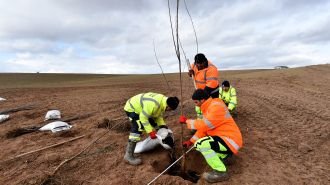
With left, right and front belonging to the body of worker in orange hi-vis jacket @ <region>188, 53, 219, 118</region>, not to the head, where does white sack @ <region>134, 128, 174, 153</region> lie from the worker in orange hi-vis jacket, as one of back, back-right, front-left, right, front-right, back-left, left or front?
front

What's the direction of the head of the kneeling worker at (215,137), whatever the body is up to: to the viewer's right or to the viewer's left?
to the viewer's left

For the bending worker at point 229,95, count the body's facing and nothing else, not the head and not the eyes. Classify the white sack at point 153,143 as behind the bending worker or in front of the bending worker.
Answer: in front

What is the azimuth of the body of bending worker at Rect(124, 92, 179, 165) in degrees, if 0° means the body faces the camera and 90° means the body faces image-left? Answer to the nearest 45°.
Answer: approximately 270°

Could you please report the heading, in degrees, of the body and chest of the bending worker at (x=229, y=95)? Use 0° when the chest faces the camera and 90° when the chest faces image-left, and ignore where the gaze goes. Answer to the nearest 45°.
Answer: approximately 45°

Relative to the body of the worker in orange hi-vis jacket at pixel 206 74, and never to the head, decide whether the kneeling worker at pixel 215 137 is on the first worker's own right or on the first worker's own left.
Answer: on the first worker's own left

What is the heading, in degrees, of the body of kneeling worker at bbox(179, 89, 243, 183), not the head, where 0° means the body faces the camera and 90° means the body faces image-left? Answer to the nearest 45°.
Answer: approximately 90°

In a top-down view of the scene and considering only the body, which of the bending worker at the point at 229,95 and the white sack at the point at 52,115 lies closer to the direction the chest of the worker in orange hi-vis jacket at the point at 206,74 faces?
the white sack

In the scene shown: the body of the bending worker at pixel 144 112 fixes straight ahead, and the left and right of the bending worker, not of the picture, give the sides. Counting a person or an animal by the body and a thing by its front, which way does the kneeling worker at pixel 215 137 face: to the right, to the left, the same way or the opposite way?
the opposite way

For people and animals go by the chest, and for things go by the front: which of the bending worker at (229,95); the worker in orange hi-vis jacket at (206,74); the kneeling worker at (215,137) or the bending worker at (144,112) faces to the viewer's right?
the bending worker at (144,112)

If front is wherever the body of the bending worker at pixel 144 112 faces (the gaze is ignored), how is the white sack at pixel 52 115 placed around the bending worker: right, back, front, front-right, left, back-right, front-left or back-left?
back-left

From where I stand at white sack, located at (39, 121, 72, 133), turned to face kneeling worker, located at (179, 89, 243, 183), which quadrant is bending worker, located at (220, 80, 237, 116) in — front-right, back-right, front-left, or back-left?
front-left
